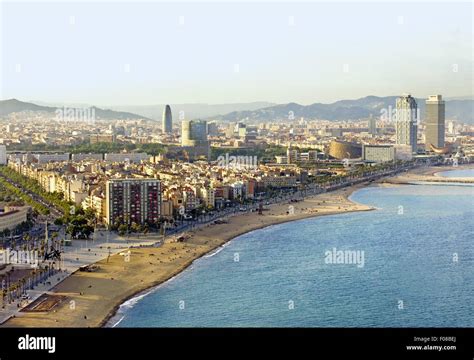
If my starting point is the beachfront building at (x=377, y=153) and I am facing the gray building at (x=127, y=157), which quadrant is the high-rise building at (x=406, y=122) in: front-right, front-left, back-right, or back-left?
back-right

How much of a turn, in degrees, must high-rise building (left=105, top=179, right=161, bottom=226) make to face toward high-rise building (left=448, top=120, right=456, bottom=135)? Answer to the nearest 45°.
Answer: approximately 135° to its left

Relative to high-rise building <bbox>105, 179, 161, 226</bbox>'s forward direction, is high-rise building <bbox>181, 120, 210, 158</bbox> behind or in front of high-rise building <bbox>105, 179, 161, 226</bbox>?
behind

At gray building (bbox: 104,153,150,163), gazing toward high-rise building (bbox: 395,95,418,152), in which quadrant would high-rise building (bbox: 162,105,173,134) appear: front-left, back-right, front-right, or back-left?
front-left

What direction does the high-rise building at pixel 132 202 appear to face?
toward the camera

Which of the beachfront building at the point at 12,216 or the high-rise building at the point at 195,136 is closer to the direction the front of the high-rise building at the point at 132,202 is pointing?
the beachfront building

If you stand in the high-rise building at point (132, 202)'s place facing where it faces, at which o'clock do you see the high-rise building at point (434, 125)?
the high-rise building at point (434, 125) is roughly at 7 o'clock from the high-rise building at point (132, 202).

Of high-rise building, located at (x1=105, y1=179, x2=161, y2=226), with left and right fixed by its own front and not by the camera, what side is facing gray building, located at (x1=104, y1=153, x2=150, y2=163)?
back

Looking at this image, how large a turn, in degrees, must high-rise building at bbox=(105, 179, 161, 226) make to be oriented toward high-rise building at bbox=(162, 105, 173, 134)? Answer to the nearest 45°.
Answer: approximately 180°

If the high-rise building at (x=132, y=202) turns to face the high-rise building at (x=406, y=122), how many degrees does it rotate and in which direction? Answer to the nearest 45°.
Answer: approximately 135° to its left

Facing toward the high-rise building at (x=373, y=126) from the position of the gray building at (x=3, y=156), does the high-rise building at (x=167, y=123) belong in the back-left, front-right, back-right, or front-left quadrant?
front-left

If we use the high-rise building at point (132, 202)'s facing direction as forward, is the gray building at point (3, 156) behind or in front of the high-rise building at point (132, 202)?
behind

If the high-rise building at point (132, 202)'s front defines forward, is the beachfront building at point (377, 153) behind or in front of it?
behind

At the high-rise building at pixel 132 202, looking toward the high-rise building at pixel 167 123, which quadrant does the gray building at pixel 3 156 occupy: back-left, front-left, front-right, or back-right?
front-left
